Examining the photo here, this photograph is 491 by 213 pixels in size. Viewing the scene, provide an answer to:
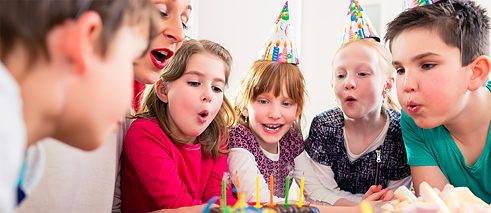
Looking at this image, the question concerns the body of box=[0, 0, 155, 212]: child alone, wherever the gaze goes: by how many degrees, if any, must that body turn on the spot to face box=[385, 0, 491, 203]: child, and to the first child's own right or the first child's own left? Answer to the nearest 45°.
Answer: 0° — they already face them

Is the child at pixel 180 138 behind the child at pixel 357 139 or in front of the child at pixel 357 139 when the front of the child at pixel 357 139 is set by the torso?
in front

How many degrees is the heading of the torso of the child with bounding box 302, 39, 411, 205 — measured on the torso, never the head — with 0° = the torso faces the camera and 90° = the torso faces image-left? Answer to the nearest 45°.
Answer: approximately 45°

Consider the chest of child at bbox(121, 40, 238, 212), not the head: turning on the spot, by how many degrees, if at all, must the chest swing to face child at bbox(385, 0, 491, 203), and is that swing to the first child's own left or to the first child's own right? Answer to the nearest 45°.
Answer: approximately 45° to the first child's own left

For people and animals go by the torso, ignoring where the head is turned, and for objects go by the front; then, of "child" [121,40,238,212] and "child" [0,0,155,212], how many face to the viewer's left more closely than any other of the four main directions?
0

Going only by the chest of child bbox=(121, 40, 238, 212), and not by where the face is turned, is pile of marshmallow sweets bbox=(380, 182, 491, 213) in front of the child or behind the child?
in front

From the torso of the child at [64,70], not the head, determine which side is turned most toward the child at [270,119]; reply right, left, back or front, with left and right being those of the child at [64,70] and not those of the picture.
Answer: front

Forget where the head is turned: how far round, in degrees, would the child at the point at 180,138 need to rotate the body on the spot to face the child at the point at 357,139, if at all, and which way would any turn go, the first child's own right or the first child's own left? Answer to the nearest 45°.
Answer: approximately 45° to the first child's own left

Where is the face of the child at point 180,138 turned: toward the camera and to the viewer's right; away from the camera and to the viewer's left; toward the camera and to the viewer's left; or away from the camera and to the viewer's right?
toward the camera and to the viewer's right

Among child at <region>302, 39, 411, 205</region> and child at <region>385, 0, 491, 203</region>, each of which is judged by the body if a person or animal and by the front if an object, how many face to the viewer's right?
0

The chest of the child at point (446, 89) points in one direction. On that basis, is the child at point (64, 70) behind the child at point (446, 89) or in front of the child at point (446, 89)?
in front

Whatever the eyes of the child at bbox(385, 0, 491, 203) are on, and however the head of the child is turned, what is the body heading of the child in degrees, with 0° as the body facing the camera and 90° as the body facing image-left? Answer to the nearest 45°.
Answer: approximately 45°

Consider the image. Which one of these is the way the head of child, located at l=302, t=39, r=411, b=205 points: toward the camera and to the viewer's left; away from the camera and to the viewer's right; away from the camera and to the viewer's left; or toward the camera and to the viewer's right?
toward the camera and to the viewer's left
